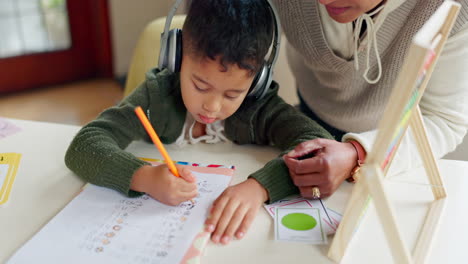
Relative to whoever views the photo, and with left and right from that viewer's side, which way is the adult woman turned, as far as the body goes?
facing the viewer and to the left of the viewer

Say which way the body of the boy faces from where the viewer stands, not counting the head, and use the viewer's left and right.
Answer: facing the viewer

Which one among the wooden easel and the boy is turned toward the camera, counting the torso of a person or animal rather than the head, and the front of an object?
the boy

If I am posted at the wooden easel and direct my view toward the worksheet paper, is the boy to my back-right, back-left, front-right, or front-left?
front-right

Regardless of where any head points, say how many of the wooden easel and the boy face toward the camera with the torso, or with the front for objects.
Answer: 1

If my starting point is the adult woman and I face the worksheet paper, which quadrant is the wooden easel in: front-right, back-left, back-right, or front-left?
front-left

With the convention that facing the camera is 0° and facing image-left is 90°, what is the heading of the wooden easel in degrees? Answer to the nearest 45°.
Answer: approximately 135°
